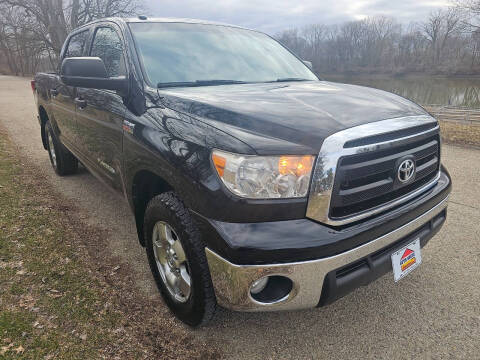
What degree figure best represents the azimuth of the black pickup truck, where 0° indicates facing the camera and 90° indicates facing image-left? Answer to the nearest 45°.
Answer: approximately 315°

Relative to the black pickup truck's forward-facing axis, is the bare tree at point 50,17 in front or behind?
behind
